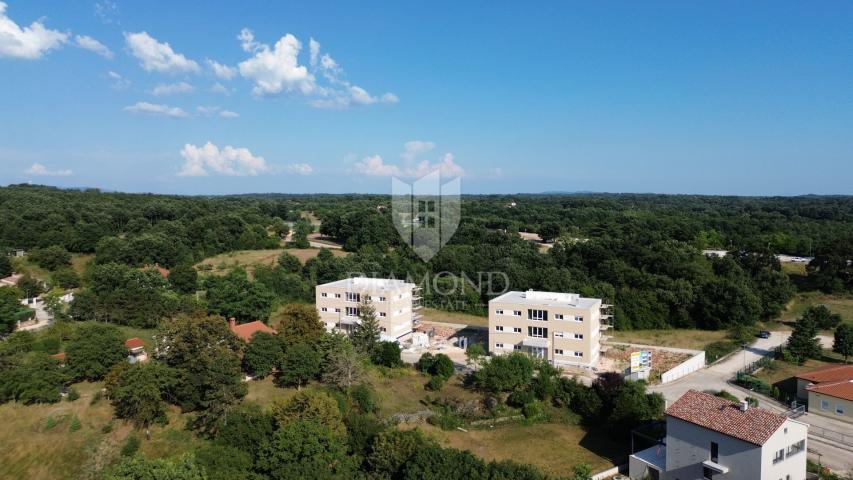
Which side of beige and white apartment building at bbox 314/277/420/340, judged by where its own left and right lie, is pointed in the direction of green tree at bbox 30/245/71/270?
right

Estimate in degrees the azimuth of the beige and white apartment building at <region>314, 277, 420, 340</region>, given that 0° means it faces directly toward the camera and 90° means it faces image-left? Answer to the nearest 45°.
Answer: approximately 45°

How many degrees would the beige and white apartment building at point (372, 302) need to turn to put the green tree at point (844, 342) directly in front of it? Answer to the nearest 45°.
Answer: approximately 135° to its left

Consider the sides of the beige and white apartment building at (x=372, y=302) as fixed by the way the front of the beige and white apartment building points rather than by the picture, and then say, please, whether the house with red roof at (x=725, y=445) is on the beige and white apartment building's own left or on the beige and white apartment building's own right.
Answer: on the beige and white apartment building's own left

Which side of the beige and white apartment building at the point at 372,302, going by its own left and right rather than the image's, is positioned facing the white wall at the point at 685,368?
left

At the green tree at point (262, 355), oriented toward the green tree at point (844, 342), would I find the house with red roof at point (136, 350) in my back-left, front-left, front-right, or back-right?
back-left

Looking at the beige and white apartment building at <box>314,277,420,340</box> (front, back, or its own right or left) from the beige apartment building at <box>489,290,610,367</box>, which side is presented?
left
